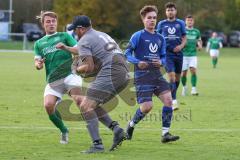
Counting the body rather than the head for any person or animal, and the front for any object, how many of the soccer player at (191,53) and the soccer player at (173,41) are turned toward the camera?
2

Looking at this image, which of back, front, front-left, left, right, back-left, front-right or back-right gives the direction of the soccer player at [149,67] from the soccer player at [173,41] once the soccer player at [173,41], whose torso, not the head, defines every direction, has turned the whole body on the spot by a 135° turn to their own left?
back-right

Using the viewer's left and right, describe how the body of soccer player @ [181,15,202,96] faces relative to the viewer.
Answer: facing the viewer

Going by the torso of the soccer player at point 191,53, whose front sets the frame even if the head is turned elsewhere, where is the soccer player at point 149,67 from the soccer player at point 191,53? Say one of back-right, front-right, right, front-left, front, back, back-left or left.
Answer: front

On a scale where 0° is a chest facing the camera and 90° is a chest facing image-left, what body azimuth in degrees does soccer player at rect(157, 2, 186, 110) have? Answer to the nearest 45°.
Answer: approximately 0°

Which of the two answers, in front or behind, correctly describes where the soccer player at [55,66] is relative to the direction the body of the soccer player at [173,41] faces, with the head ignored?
in front

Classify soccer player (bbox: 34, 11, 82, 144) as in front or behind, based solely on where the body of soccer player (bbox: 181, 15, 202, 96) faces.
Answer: in front

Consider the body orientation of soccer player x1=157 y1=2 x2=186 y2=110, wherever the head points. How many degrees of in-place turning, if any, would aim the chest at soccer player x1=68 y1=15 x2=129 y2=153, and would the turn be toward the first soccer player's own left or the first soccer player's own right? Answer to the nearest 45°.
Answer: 0° — they already face them
